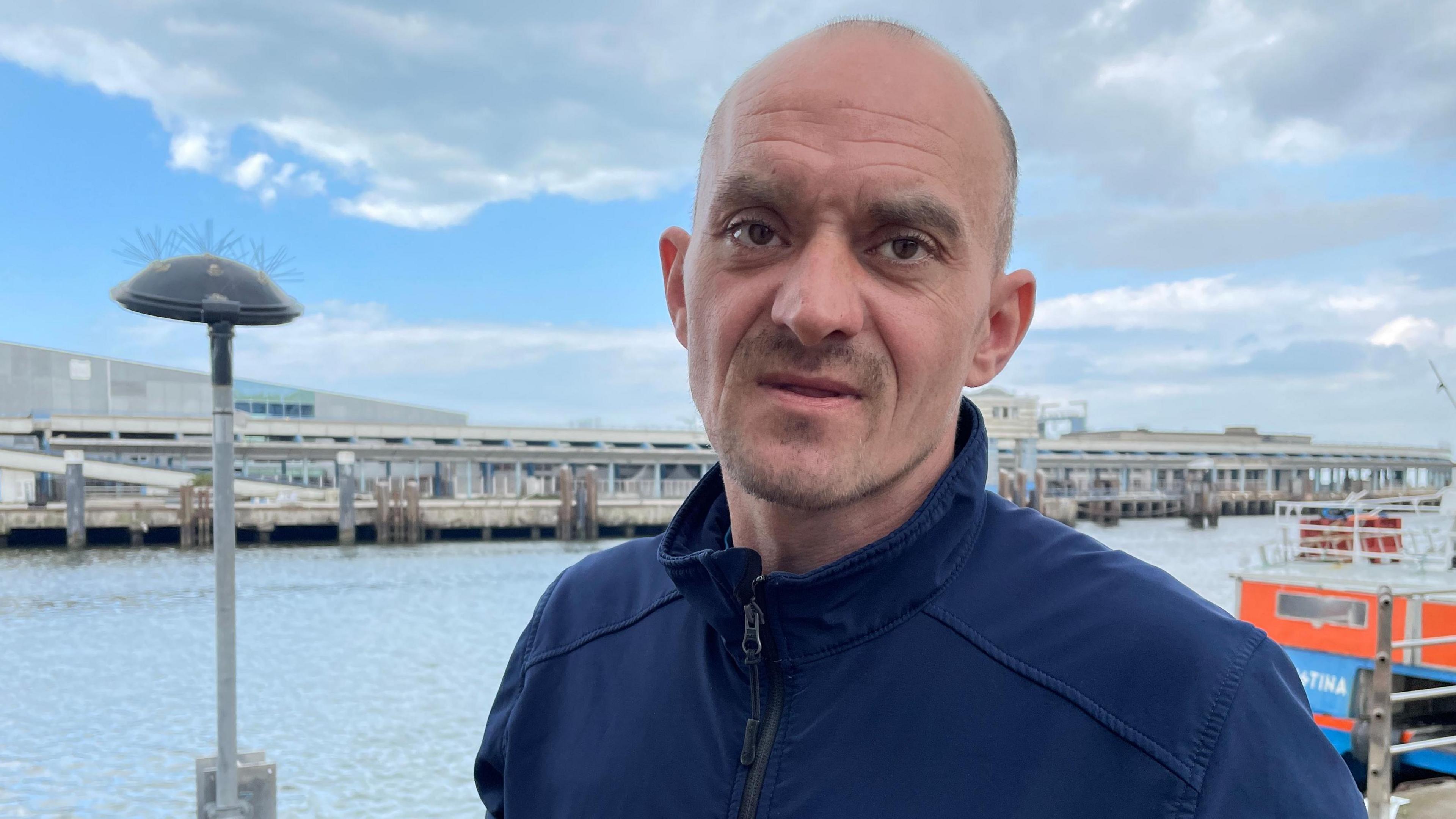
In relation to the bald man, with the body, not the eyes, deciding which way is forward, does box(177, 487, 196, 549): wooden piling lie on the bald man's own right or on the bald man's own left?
on the bald man's own right

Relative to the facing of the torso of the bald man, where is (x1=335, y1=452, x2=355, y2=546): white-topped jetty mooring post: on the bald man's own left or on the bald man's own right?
on the bald man's own right

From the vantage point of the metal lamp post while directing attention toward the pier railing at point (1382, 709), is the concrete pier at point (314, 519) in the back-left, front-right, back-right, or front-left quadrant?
back-left

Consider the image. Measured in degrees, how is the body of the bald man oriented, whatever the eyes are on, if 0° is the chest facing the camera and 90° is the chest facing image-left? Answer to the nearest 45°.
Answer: approximately 45°

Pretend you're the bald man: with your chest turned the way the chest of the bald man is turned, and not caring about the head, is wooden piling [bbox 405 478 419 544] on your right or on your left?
on your right

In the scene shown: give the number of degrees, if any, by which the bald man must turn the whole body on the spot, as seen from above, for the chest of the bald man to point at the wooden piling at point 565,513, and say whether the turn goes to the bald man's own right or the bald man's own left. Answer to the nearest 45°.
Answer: approximately 135° to the bald man's own right

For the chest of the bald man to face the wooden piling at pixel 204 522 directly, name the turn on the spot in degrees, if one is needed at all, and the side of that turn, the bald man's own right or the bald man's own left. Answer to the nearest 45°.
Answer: approximately 90° to the bald man's own right
